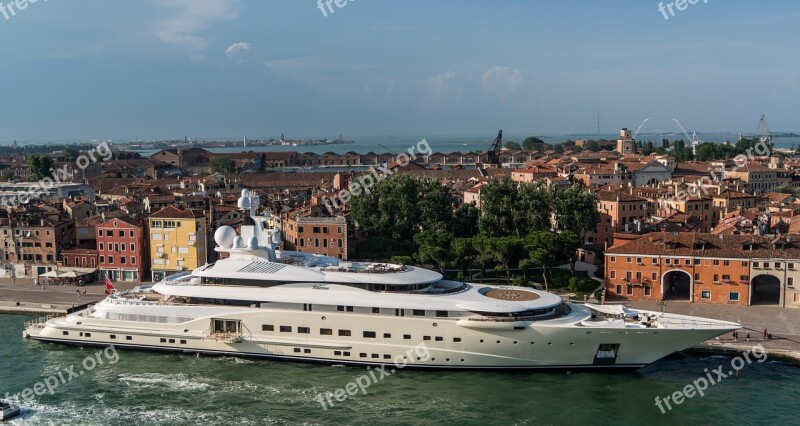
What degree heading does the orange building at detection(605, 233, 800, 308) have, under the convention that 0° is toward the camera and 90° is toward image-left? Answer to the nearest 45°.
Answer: approximately 0°

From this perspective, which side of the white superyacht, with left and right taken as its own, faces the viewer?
right

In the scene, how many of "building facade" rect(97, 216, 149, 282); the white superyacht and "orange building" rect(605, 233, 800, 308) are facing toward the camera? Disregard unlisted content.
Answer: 2

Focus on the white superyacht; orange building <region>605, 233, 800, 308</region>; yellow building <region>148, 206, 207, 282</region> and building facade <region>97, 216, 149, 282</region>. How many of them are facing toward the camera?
3

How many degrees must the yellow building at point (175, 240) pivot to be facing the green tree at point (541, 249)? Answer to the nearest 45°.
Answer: approximately 45° to its left

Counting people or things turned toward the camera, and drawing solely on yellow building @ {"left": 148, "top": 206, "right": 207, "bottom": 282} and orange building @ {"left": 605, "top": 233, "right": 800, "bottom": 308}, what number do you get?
2

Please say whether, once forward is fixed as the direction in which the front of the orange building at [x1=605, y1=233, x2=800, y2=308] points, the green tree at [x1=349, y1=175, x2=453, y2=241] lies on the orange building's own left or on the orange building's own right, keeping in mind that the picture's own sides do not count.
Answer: on the orange building's own right

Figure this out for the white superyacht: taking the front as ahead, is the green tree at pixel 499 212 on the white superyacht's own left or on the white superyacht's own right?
on the white superyacht's own left

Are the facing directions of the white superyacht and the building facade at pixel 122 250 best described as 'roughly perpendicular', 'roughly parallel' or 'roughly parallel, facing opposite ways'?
roughly perpendicular

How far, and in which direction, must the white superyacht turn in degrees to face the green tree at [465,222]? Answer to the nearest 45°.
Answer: approximately 90° to its left
